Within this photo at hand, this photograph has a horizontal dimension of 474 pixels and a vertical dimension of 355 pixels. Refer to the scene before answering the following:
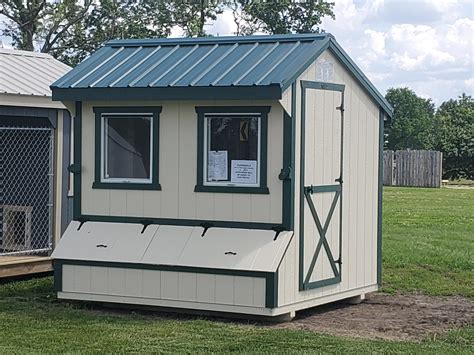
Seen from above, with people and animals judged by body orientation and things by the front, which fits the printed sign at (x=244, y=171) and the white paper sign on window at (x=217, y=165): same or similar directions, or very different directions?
same or similar directions

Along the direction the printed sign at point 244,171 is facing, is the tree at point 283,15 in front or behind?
behind

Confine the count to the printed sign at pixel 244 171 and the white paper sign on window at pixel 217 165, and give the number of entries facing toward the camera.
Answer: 2

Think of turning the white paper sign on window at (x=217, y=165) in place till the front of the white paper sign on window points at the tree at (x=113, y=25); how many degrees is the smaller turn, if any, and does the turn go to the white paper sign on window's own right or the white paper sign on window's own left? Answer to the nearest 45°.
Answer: approximately 180°

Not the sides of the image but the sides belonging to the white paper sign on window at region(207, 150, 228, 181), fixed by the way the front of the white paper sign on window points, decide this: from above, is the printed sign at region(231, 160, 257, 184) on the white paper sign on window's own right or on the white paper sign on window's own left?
on the white paper sign on window's own left

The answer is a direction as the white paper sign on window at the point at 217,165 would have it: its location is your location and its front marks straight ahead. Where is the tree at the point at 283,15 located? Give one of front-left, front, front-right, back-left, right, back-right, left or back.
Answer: back

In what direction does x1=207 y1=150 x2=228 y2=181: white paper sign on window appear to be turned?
toward the camera
